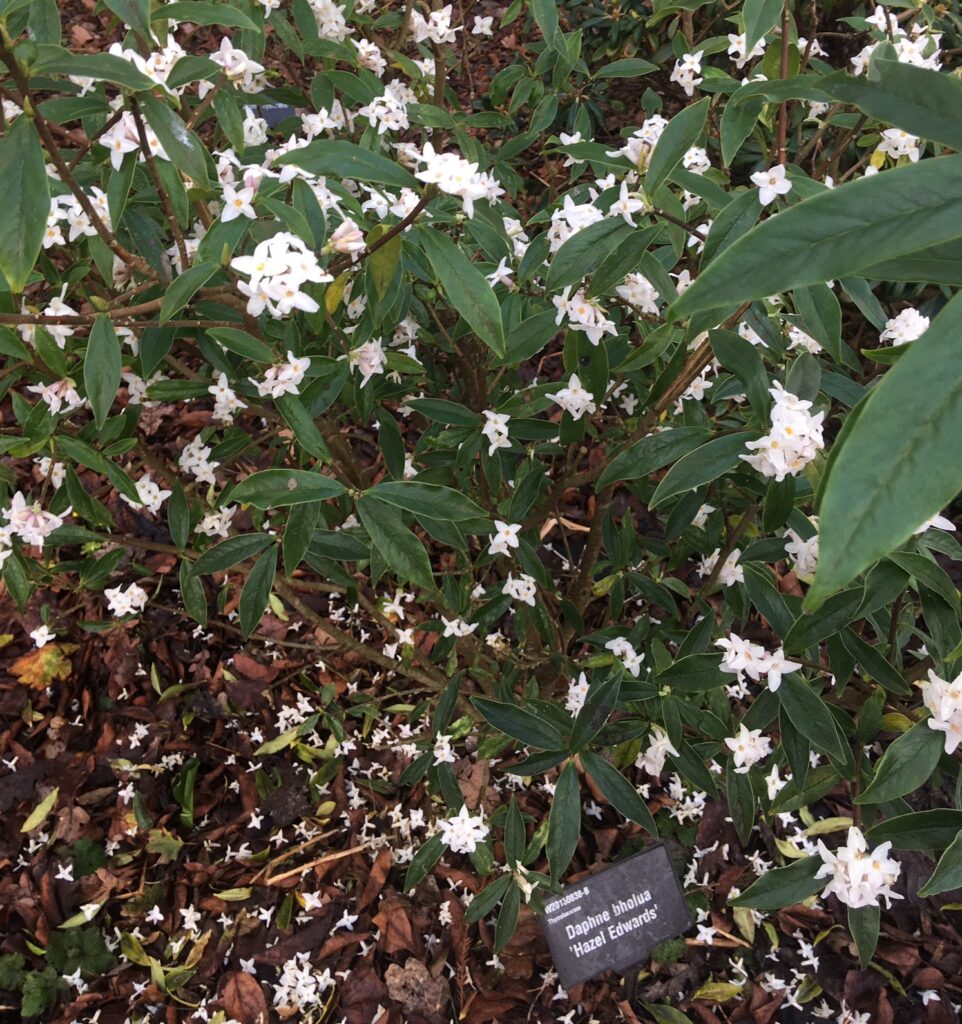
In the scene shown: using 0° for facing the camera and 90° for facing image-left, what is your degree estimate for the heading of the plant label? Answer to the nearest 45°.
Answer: approximately 0°
